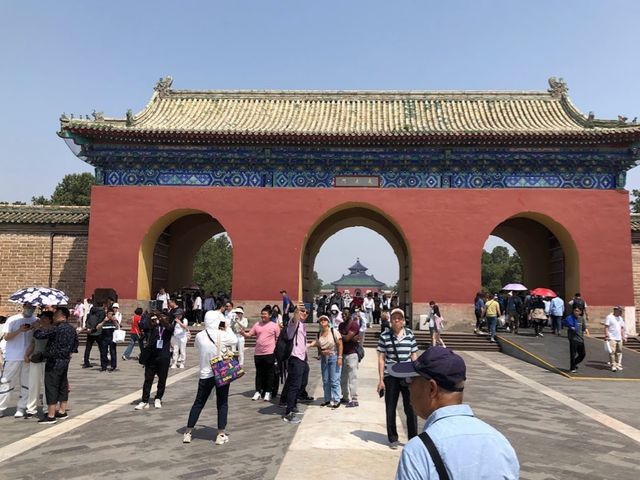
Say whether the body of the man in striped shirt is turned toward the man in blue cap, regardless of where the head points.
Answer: yes

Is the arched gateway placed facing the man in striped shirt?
yes

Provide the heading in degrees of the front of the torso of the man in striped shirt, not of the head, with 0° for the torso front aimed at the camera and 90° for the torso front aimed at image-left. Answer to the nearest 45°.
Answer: approximately 0°

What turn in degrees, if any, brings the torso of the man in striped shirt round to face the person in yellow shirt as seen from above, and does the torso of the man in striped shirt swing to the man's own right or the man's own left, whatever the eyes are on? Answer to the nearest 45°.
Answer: approximately 180°

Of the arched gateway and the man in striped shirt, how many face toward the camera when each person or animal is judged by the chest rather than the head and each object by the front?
2

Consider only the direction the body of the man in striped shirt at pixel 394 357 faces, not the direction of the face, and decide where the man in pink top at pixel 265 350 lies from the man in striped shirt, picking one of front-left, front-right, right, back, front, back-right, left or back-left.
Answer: back-right

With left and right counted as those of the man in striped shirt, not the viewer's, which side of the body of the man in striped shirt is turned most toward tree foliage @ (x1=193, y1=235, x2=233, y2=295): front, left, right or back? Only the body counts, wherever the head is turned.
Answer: back
